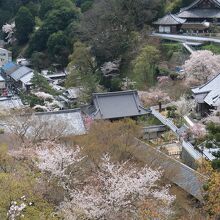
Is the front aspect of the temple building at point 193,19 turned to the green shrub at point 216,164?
yes

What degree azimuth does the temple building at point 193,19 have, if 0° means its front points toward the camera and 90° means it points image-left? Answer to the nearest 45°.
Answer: approximately 0°
